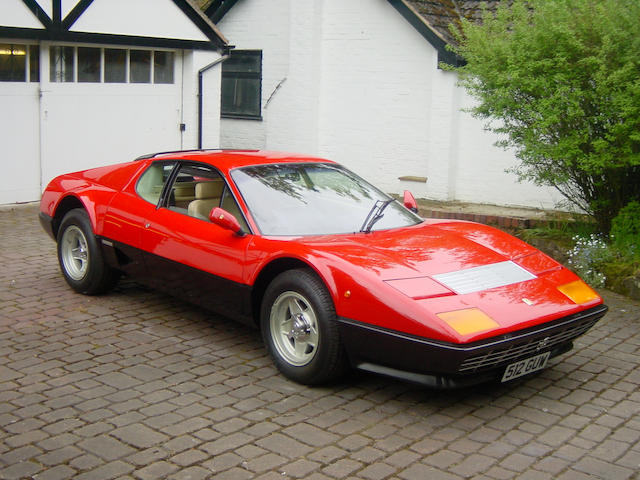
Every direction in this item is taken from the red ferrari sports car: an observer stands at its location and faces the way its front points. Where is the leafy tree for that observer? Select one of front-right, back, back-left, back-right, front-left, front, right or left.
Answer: left

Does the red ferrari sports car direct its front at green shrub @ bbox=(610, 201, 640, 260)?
no
